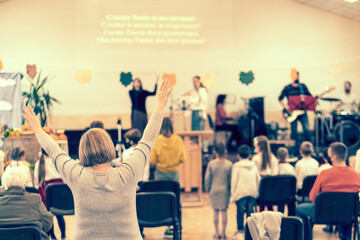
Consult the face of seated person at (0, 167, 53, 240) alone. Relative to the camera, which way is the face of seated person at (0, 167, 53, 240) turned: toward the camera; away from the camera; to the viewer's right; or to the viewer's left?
away from the camera

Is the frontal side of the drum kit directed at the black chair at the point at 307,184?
yes

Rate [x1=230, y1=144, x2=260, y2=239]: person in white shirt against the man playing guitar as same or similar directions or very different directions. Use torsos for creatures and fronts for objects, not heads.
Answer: very different directions

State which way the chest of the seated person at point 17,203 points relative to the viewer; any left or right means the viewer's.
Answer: facing away from the viewer

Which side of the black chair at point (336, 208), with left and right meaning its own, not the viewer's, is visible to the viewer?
back

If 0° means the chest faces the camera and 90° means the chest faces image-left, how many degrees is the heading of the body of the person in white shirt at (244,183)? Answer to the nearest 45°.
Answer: approximately 180°

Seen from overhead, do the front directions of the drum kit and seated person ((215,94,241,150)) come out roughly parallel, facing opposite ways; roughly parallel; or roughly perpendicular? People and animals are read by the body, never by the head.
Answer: roughly perpendicular

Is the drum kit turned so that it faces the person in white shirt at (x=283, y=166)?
yes

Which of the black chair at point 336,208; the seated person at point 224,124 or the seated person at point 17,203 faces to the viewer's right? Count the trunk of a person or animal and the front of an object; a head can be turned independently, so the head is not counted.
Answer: the seated person at point 224,124

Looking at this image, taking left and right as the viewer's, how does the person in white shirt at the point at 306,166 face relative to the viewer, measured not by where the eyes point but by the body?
facing away from the viewer
